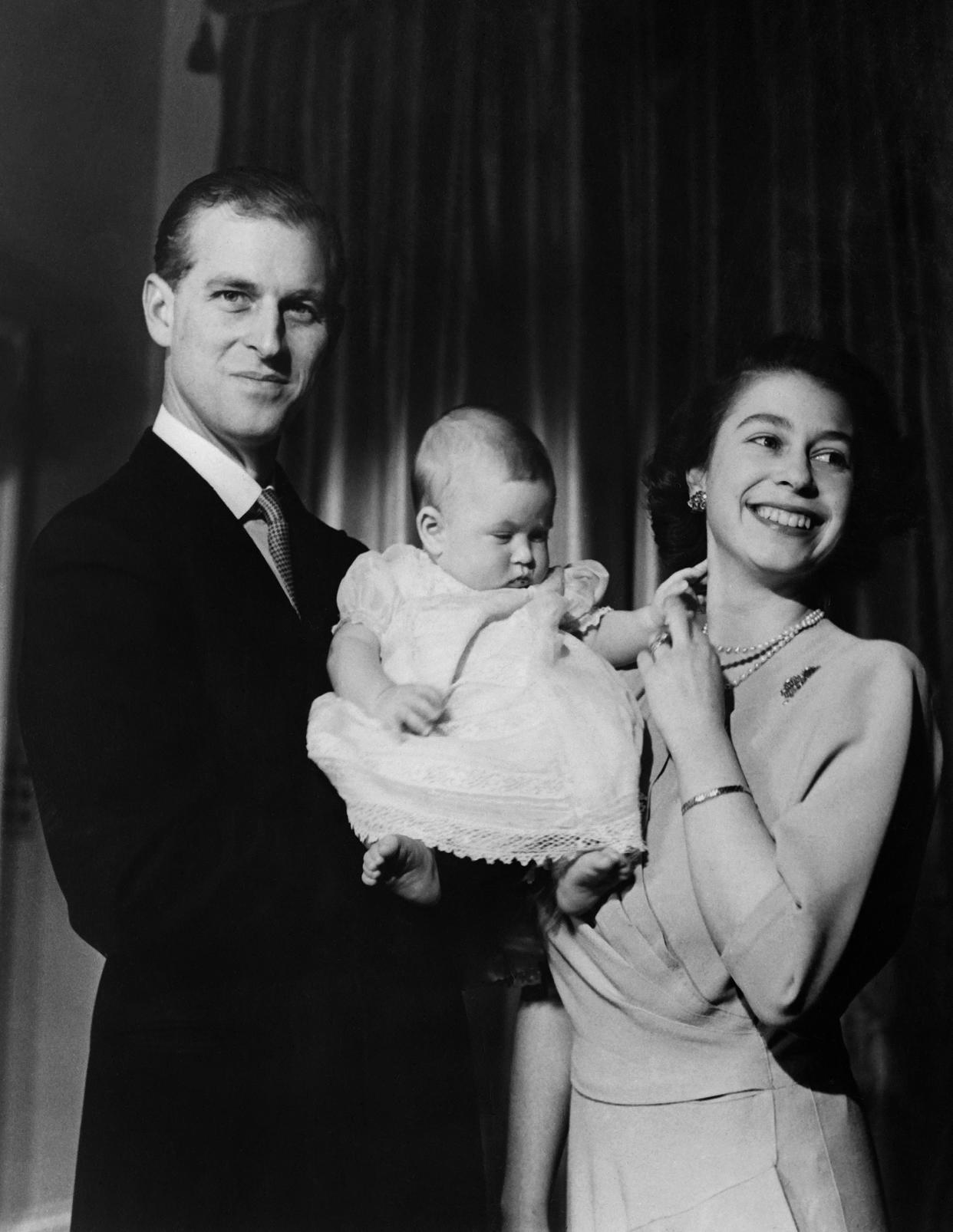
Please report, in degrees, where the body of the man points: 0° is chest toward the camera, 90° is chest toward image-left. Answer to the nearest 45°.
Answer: approximately 315°

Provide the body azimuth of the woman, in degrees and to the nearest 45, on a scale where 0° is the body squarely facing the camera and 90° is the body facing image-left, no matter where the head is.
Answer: approximately 45°
